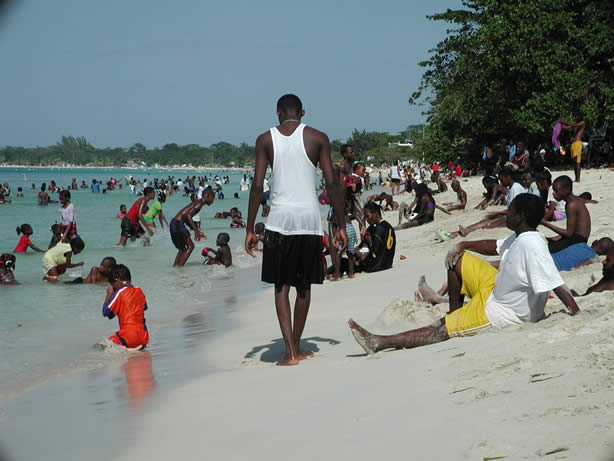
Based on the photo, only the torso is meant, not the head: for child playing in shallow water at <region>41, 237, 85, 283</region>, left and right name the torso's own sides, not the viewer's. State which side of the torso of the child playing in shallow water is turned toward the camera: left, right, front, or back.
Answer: right

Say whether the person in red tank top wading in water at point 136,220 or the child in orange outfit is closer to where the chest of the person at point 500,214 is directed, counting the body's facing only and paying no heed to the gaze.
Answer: the person in red tank top wading in water

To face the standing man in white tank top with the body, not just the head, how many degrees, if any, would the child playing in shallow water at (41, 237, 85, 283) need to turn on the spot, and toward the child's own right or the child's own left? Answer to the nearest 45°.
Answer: approximately 90° to the child's own right

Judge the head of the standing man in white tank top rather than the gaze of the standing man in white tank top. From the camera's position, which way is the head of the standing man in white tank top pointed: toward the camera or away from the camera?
away from the camera

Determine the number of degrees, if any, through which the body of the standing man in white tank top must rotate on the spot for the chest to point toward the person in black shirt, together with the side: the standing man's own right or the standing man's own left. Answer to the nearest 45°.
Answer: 0° — they already face them

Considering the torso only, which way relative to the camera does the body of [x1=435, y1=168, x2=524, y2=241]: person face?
to the viewer's left

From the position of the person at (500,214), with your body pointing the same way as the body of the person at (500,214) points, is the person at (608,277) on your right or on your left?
on your left

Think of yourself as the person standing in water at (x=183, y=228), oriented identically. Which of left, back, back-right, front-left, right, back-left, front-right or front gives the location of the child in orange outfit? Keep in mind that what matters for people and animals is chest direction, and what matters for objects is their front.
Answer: right

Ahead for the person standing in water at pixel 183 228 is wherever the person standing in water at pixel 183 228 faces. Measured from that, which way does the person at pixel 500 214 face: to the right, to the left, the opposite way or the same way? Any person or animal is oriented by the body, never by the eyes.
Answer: the opposite way

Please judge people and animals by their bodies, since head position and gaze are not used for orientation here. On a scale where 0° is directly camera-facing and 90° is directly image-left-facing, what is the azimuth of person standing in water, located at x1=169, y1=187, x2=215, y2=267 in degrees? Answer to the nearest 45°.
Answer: approximately 270°

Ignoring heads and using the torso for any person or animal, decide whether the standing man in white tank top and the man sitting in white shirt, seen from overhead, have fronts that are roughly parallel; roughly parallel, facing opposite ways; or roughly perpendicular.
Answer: roughly perpendicular

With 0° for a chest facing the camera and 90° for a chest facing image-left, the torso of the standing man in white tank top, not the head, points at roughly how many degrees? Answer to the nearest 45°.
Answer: approximately 180°

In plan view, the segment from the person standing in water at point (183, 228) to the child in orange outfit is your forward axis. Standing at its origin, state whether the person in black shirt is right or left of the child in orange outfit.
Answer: left
